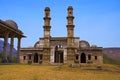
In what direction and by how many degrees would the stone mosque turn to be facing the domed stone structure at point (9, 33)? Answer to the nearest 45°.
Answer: approximately 45° to its right

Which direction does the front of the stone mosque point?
toward the camera
